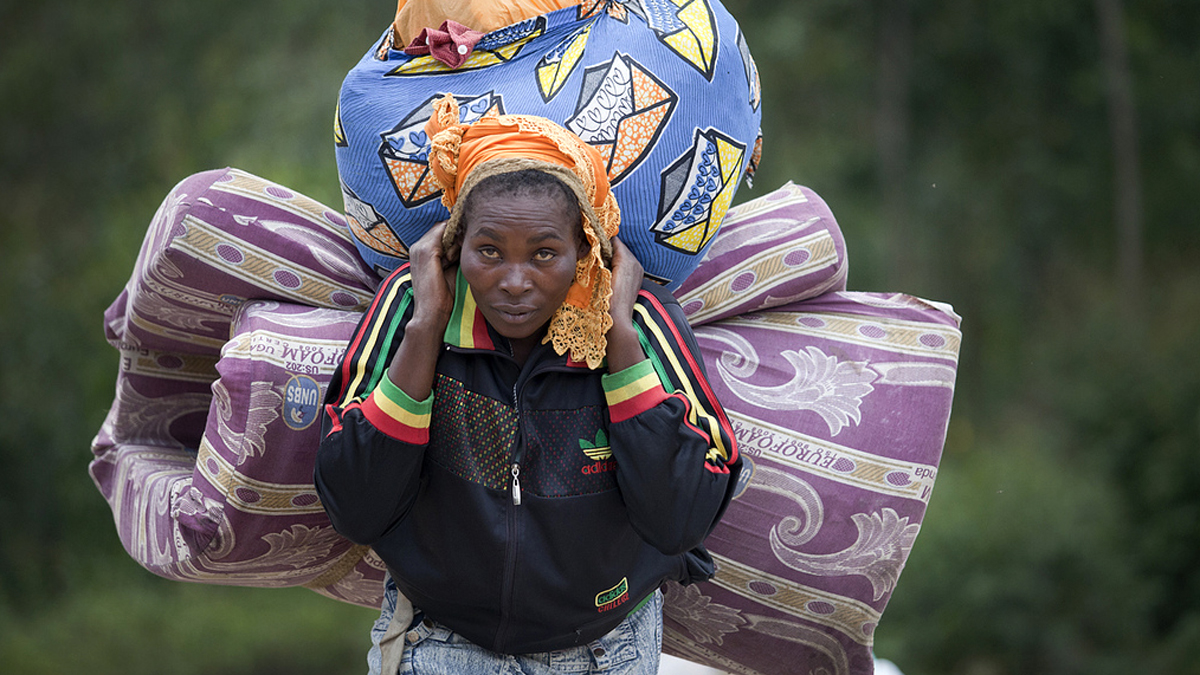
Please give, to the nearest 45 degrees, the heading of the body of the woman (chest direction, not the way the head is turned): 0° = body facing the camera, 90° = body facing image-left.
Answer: approximately 0°
